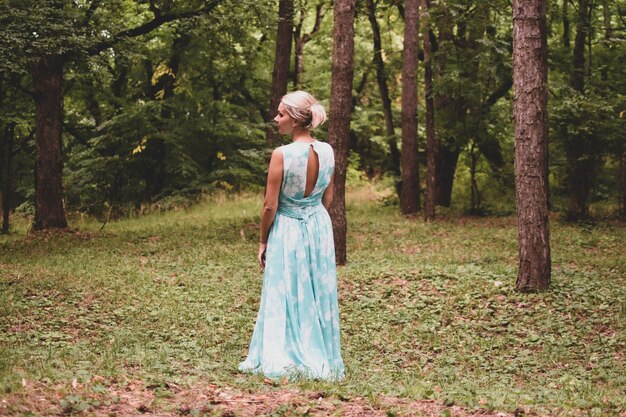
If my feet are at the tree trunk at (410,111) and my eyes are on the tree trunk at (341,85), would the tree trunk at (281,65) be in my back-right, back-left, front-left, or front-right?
front-right

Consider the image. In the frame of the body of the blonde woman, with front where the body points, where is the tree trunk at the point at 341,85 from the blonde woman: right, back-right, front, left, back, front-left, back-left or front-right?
front-right

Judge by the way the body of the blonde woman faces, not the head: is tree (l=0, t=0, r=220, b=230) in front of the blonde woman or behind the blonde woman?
in front

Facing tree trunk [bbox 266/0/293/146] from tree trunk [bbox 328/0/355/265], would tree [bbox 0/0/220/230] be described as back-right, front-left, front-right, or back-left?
front-left

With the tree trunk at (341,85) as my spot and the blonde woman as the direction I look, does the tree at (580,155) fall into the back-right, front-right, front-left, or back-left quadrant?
back-left

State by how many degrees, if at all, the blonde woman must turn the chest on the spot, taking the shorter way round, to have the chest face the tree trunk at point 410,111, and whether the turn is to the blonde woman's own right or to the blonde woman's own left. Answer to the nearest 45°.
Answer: approximately 45° to the blonde woman's own right

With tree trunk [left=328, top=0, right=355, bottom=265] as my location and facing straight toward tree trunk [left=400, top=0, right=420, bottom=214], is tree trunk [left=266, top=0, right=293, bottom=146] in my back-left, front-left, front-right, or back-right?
front-left

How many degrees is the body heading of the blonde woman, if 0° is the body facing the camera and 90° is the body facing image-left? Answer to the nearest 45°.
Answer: approximately 135°

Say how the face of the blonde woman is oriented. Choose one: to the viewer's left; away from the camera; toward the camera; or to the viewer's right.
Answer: to the viewer's left

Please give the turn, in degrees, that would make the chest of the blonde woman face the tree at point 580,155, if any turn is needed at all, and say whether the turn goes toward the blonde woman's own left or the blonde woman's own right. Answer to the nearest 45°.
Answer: approximately 90° to the blonde woman's own right
